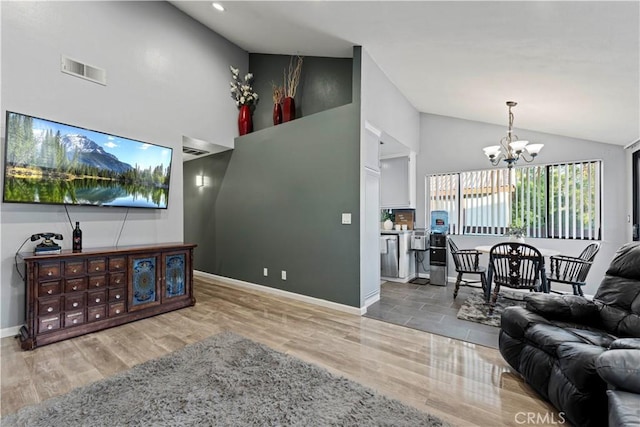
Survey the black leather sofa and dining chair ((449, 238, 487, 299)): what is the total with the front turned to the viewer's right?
1

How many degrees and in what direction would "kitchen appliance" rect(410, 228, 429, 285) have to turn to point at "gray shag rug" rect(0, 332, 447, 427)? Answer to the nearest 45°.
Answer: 0° — it already faces it

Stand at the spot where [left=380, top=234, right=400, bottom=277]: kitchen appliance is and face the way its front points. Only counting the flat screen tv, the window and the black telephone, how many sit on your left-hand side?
1

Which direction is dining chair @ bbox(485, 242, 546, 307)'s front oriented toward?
away from the camera

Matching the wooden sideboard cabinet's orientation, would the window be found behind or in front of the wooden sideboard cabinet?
in front

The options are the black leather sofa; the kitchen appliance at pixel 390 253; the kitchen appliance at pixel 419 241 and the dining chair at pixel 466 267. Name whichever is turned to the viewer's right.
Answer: the dining chair

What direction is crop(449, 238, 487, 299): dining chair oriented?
to the viewer's right

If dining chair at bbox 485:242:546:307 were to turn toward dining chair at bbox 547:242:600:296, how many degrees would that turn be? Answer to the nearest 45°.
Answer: approximately 45° to its right

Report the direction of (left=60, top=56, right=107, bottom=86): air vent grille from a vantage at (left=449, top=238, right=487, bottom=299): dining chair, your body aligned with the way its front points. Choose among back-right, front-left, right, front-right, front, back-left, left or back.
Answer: back-right

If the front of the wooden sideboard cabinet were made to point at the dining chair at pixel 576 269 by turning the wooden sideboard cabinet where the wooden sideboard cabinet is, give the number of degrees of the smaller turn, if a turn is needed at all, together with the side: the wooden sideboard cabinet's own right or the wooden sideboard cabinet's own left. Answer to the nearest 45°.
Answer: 0° — it already faces it

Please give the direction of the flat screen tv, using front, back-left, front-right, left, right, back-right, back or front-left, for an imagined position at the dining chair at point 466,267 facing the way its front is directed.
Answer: back-right

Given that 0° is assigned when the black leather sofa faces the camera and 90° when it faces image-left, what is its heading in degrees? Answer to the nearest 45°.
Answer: approximately 45°
